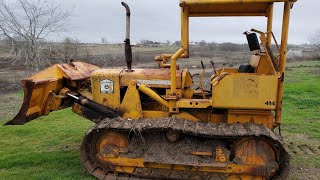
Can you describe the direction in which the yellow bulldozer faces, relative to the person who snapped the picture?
facing to the left of the viewer
